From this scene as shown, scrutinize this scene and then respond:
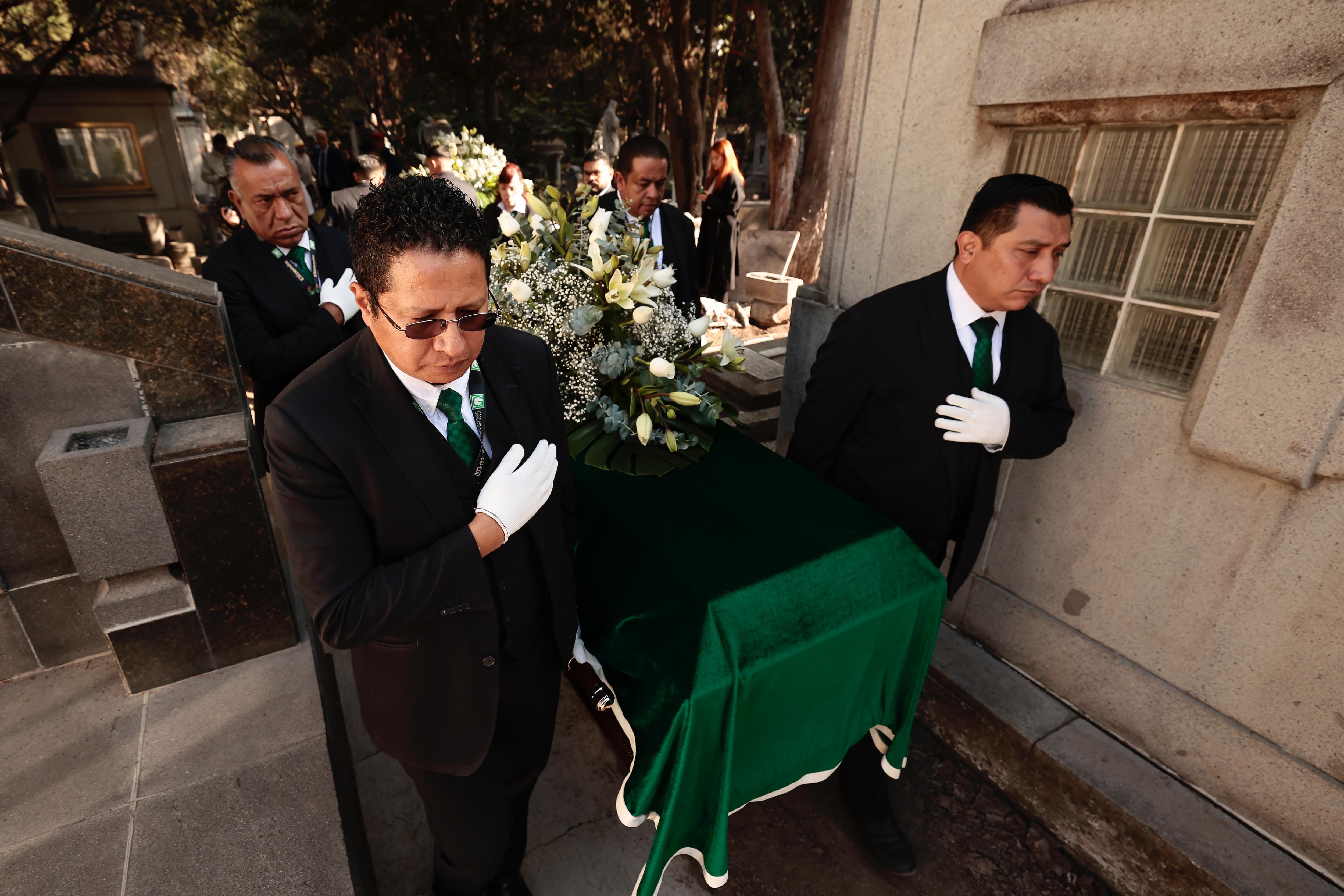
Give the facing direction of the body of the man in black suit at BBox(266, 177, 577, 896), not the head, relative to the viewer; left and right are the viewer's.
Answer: facing the viewer and to the right of the viewer

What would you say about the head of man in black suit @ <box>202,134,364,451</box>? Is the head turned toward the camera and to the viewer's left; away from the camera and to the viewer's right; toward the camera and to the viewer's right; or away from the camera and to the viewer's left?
toward the camera and to the viewer's right

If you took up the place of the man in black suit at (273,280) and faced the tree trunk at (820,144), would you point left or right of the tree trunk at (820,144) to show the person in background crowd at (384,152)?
left

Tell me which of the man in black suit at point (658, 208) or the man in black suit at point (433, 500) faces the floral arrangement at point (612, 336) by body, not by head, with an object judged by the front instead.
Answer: the man in black suit at point (658, 208)

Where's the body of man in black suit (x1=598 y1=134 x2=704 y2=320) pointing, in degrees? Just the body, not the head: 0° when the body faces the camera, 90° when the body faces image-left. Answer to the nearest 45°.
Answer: approximately 0°

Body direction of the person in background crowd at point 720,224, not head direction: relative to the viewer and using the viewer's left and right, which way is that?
facing the viewer and to the left of the viewer

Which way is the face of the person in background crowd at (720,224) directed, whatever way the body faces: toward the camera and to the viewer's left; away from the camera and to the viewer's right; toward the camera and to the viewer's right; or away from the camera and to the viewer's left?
toward the camera and to the viewer's left

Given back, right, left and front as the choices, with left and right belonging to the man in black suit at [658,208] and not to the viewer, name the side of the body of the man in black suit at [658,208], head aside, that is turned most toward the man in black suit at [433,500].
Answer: front

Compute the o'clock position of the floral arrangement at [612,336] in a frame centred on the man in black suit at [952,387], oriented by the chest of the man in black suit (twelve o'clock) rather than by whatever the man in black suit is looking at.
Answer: The floral arrangement is roughly at 4 o'clock from the man in black suit.

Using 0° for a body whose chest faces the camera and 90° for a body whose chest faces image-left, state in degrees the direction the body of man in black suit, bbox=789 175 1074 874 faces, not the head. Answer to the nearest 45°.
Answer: approximately 315°

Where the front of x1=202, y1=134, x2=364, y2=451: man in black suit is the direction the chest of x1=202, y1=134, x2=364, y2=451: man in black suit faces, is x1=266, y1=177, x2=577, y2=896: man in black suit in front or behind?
in front
